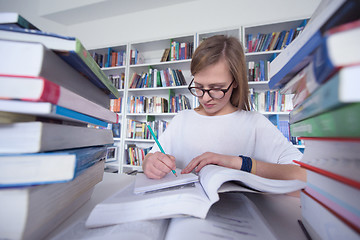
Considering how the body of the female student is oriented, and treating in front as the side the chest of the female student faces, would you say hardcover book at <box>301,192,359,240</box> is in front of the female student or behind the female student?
in front

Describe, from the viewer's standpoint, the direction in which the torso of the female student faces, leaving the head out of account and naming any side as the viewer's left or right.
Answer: facing the viewer

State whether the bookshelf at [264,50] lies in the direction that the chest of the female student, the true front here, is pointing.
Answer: no

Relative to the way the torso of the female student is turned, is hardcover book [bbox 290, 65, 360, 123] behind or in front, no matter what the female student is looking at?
in front

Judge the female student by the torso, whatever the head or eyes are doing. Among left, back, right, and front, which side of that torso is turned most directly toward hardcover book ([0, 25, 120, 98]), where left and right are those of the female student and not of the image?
front

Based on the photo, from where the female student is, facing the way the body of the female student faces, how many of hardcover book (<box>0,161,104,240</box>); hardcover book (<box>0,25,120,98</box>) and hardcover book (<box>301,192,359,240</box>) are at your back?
0

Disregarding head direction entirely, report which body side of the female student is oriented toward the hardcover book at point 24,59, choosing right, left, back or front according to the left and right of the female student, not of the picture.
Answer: front

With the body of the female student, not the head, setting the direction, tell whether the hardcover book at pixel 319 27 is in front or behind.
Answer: in front

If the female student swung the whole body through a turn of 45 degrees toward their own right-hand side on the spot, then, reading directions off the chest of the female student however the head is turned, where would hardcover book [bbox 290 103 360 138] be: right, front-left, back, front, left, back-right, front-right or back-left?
front-left
